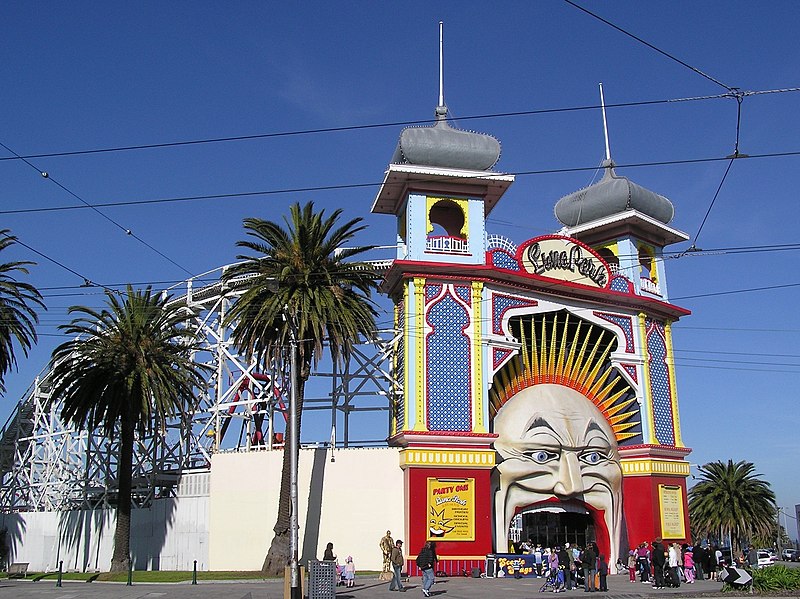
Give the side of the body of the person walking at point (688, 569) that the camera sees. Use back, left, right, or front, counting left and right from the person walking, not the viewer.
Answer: back

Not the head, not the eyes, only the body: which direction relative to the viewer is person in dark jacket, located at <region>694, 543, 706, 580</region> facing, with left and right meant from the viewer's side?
facing away from the viewer

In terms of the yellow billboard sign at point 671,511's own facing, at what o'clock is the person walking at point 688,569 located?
The person walking is roughly at 12 o'clock from the yellow billboard sign.

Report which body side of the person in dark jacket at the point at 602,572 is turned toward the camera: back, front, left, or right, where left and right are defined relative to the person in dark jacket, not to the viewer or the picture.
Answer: back

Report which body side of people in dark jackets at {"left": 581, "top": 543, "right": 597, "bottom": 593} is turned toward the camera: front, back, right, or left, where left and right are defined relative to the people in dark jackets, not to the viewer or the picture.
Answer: back

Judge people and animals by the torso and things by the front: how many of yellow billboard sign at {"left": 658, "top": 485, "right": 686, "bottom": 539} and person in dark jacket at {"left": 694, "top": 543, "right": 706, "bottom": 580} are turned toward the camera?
1

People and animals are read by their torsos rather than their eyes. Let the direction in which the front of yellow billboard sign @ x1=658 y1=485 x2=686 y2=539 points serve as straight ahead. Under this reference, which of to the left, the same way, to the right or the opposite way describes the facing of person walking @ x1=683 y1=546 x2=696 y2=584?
the opposite way

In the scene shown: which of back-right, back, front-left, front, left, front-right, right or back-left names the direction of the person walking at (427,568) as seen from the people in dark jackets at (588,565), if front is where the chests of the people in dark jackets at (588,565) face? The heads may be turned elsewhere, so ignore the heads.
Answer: back-left

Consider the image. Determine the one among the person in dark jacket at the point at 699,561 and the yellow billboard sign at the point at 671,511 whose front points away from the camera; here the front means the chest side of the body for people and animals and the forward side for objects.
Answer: the person in dark jacket

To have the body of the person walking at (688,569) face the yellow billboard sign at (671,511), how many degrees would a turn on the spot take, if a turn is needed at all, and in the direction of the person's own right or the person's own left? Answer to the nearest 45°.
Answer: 0° — they already face it
